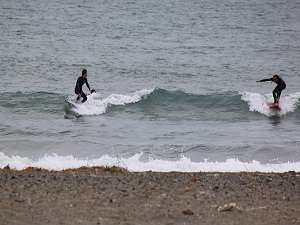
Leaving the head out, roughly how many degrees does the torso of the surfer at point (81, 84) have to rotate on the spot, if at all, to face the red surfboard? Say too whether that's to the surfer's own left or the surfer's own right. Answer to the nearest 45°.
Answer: approximately 45° to the surfer's own left

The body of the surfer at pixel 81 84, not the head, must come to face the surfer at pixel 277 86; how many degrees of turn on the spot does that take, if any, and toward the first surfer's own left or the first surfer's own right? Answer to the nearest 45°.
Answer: approximately 45° to the first surfer's own left

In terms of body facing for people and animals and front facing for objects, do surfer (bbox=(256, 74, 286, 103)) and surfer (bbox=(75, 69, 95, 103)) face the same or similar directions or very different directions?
very different directions

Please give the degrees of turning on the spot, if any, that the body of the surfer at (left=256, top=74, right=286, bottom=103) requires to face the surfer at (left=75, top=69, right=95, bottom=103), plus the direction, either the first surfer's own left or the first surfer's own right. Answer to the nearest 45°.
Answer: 0° — they already face them

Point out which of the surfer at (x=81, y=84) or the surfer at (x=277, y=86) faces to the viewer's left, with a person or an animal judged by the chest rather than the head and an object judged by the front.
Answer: the surfer at (x=277, y=86)

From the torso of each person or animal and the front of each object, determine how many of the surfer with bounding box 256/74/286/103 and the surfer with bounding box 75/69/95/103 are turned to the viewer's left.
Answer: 1

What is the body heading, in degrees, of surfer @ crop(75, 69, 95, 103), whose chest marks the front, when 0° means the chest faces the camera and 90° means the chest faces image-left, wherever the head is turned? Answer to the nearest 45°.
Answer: approximately 315°

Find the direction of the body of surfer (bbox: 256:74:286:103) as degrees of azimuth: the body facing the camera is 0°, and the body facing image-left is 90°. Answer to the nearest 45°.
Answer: approximately 90°
